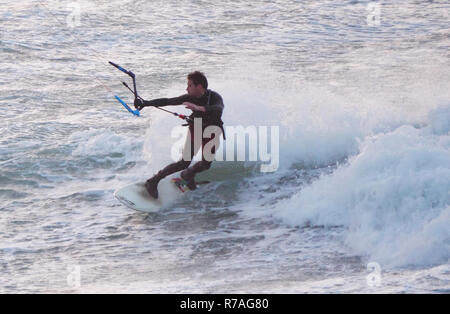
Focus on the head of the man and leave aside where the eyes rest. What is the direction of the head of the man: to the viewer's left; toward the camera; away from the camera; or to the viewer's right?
to the viewer's left

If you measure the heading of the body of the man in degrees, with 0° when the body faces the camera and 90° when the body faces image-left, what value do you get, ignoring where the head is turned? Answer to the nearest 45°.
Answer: approximately 45°
